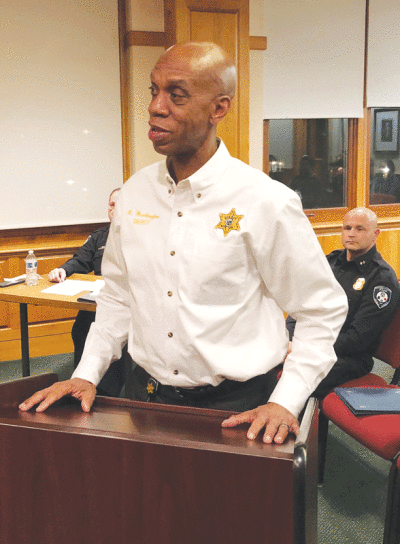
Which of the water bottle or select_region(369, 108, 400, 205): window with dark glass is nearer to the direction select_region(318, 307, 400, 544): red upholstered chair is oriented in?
the water bottle

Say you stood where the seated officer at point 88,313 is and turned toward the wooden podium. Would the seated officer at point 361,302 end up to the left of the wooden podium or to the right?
left

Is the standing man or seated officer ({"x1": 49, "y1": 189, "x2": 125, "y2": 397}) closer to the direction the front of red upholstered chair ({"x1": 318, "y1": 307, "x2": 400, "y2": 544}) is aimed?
the standing man
